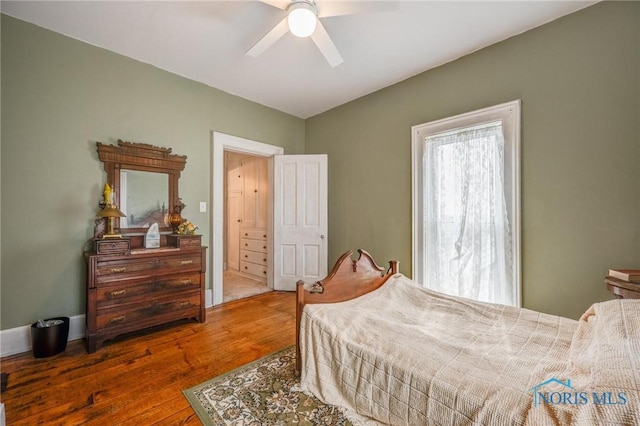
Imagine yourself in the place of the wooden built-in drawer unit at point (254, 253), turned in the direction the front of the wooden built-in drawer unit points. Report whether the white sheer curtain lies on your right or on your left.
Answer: on your left

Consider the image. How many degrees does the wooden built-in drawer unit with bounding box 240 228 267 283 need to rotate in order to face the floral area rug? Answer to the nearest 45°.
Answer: approximately 45° to its left

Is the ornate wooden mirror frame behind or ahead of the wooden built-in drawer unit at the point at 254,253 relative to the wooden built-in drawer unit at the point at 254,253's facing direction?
ahead

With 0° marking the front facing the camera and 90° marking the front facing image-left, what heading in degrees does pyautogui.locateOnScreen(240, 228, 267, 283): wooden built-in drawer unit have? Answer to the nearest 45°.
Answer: approximately 45°

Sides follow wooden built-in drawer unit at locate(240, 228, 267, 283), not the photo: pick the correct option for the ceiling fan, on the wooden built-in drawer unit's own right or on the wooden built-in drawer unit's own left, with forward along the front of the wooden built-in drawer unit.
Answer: on the wooden built-in drawer unit's own left

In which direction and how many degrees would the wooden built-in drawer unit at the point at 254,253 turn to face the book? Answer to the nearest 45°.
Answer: approximately 90° to its left

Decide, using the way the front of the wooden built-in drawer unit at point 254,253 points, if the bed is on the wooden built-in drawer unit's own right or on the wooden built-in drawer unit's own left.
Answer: on the wooden built-in drawer unit's own left
